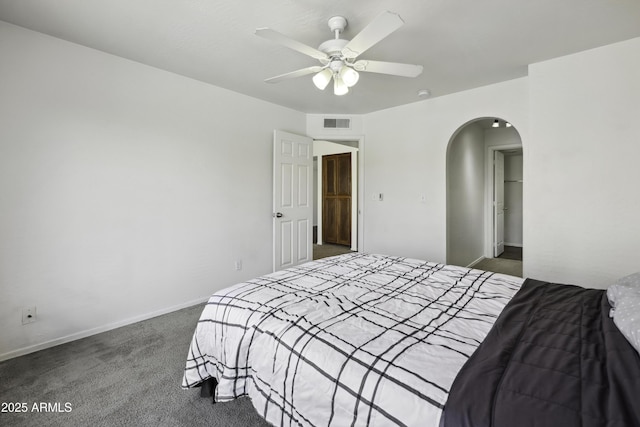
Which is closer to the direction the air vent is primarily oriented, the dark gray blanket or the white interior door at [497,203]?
the dark gray blanket

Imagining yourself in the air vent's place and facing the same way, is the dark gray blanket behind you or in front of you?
in front

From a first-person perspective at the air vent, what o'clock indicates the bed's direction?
The bed is roughly at 12 o'clock from the air vent.

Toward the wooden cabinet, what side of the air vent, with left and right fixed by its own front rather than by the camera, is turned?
back

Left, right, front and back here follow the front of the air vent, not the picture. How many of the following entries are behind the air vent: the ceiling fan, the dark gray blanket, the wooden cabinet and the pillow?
1

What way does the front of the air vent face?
toward the camera

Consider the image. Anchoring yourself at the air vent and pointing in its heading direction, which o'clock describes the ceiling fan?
The ceiling fan is roughly at 12 o'clock from the air vent.

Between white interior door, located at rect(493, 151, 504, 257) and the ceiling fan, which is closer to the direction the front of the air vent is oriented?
the ceiling fan

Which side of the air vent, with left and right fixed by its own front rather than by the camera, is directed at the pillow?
front
